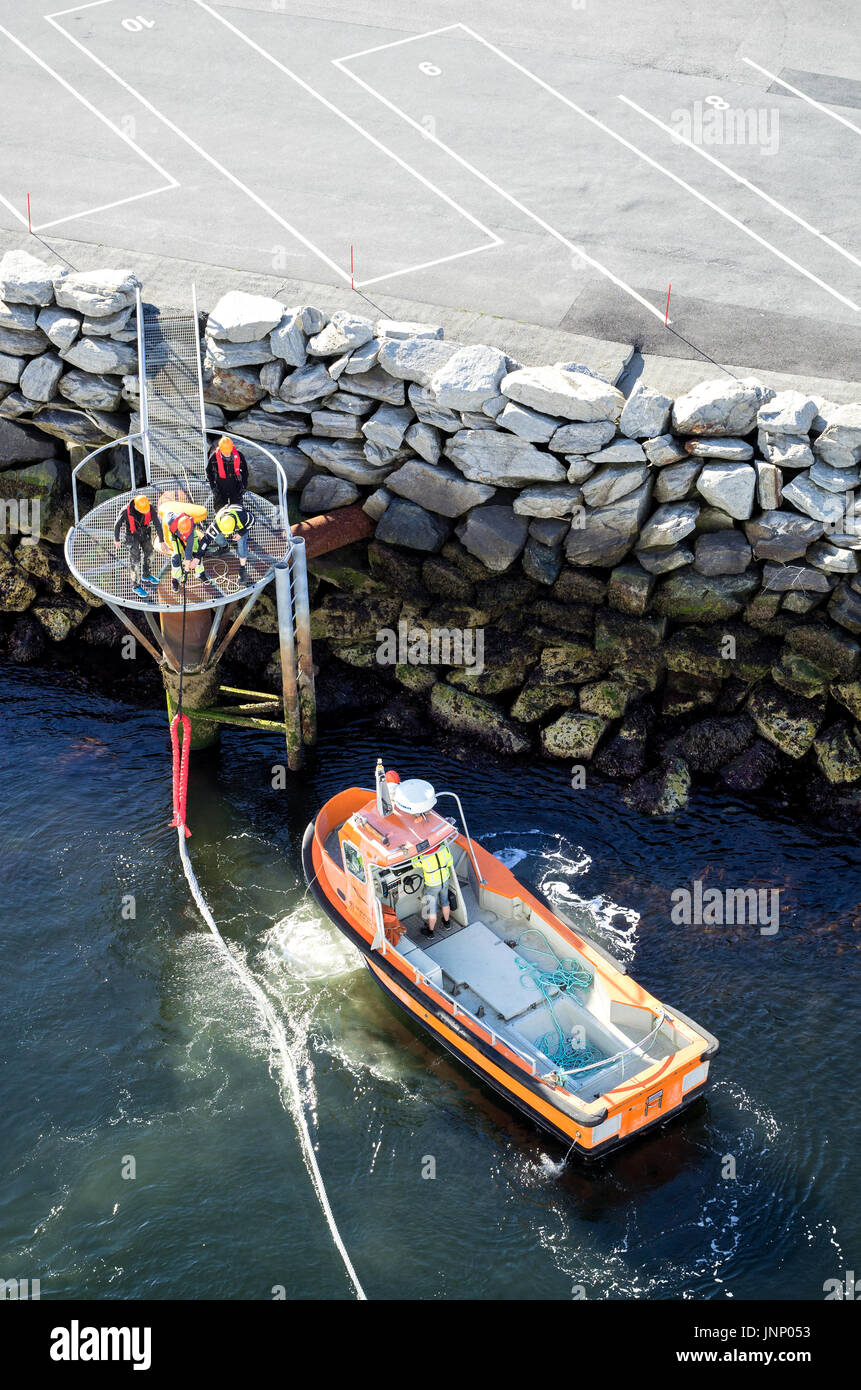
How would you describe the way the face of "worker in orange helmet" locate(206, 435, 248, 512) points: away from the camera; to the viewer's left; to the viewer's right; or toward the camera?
toward the camera

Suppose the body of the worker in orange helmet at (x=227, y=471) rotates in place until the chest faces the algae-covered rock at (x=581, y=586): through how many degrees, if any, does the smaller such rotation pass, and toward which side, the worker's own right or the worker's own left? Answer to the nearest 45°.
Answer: approximately 90° to the worker's own left

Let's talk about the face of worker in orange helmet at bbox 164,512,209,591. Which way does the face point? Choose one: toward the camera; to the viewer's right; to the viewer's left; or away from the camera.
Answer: toward the camera

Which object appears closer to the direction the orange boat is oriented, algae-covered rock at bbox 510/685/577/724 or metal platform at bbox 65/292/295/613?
the metal platform

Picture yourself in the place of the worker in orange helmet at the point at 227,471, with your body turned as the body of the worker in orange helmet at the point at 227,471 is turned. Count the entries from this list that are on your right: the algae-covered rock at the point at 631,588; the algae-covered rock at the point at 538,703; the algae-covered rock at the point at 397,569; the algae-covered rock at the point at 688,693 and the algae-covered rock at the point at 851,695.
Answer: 0

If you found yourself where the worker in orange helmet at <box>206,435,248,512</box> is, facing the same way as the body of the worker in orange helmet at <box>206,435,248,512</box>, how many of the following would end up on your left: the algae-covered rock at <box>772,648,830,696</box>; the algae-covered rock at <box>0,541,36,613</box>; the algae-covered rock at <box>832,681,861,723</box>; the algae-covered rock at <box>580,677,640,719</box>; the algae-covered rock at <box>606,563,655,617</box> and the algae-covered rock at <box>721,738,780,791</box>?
5

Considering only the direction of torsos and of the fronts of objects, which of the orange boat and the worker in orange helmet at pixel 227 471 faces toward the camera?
the worker in orange helmet

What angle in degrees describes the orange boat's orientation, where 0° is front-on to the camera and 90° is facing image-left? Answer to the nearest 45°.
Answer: approximately 135°

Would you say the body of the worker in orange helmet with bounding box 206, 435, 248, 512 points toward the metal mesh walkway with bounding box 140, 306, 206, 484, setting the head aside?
no

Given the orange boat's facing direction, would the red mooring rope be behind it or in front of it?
in front

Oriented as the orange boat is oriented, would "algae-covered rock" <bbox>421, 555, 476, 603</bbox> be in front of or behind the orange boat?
in front

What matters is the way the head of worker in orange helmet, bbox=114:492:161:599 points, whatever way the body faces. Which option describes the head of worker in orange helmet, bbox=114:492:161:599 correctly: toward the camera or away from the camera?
toward the camera

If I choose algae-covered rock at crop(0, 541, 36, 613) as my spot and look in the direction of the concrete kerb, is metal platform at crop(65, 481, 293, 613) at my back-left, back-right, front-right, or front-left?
front-right

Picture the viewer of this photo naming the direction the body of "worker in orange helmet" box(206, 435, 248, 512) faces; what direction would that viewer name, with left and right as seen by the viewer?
facing the viewer

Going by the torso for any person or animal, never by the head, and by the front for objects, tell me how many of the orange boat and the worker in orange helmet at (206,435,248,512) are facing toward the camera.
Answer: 1

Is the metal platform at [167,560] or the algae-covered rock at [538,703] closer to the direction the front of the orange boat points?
the metal platform

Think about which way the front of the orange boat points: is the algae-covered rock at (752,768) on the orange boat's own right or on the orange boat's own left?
on the orange boat's own right

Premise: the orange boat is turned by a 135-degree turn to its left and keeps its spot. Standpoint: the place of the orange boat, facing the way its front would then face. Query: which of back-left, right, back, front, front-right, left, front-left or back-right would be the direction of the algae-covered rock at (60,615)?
back-right
